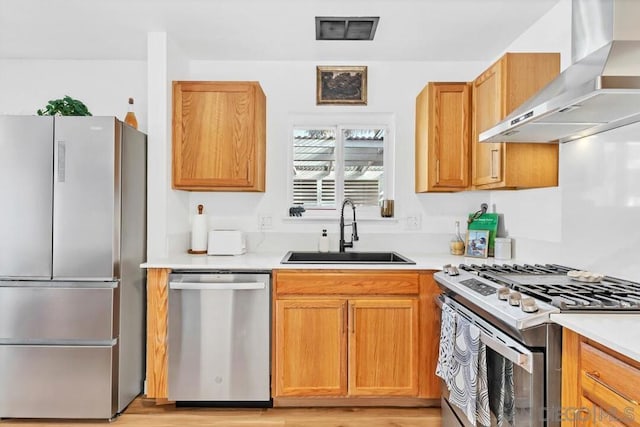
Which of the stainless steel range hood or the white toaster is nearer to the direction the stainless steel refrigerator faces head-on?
the stainless steel range hood

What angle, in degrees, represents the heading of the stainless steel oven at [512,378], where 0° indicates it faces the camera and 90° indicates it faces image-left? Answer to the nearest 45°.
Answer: approximately 45°

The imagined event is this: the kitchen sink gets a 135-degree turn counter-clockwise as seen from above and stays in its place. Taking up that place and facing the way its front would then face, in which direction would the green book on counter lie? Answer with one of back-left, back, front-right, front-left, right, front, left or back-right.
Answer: front-right

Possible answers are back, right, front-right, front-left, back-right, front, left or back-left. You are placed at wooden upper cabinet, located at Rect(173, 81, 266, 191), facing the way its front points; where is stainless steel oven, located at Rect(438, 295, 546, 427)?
front-left

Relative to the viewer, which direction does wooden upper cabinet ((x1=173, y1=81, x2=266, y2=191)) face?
toward the camera

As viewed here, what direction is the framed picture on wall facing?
toward the camera

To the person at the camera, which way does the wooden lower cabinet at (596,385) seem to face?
facing the viewer and to the left of the viewer

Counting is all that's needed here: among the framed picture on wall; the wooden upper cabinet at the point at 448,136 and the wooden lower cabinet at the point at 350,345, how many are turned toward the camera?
3

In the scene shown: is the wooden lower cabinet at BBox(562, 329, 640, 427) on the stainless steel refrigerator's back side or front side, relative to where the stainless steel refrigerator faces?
on the front side

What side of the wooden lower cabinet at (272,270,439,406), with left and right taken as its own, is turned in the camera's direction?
front
